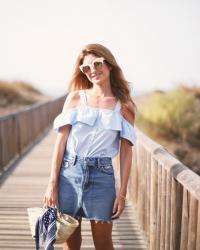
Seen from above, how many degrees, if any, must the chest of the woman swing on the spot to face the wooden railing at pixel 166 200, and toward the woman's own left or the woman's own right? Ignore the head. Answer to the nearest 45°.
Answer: approximately 135° to the woman's own left

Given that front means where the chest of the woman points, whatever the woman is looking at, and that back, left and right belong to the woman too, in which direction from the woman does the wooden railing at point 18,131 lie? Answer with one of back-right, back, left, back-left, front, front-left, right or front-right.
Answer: back

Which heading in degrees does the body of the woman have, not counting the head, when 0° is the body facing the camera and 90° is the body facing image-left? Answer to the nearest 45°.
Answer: approximately 0°

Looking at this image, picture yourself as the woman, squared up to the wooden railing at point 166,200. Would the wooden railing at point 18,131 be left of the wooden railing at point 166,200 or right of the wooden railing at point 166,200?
left
